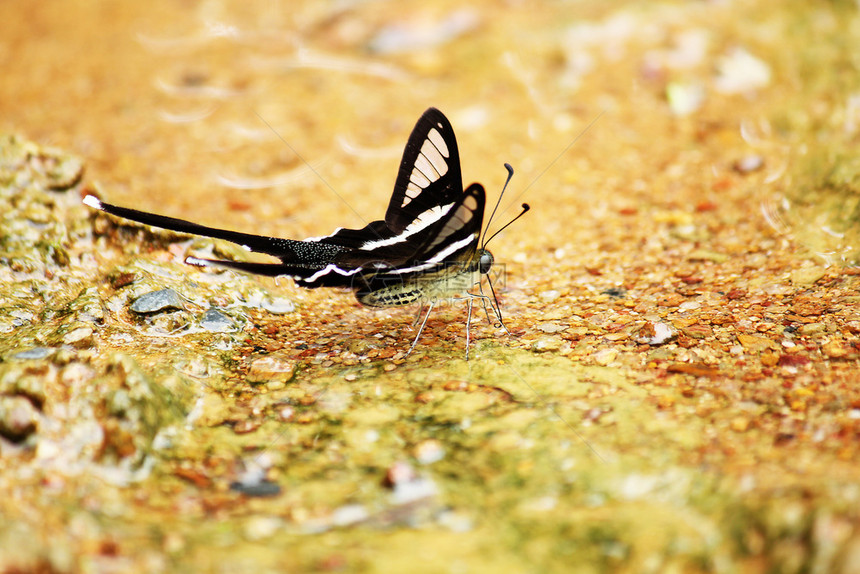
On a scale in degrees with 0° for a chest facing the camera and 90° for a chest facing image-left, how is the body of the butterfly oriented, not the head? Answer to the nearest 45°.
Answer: approximately 270°

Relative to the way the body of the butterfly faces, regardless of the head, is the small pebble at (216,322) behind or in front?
behind

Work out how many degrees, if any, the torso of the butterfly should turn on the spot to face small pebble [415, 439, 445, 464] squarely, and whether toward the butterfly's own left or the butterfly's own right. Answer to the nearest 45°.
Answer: approximately 90° to the butterfly's own right

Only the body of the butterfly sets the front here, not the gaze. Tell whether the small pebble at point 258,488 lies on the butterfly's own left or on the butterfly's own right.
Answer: on the butterfly's own right
